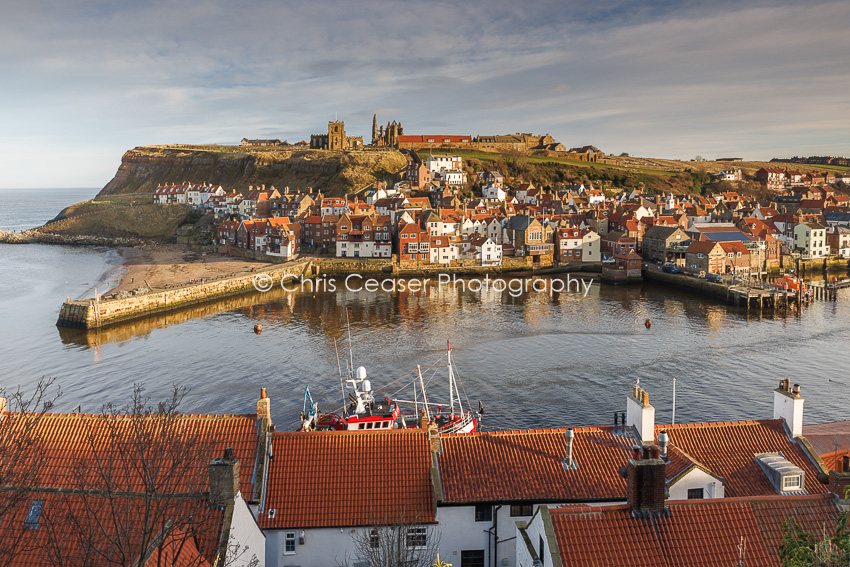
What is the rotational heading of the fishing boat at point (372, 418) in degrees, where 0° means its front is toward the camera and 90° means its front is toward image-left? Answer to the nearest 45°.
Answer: approximately 270°

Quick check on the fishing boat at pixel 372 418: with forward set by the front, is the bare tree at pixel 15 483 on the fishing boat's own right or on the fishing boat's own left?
on the fishing boat's own right

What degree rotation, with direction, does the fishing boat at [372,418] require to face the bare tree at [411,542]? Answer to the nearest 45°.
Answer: approximately 90° to its right

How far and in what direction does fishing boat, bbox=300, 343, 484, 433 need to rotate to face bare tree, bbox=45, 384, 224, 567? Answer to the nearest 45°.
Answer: approximately 90° to its right

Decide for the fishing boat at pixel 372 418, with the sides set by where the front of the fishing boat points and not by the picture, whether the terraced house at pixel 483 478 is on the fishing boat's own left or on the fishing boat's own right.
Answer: on the fishing boat's own right
